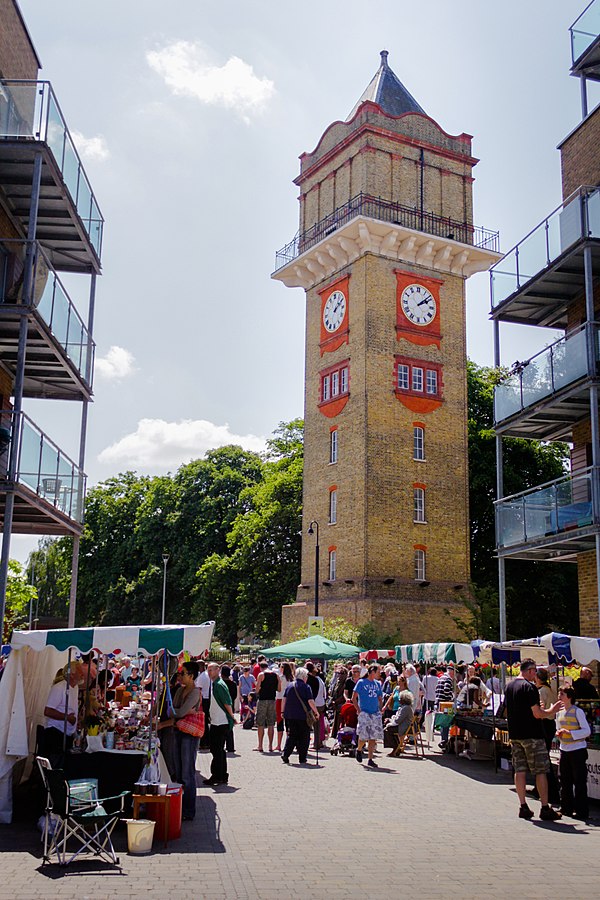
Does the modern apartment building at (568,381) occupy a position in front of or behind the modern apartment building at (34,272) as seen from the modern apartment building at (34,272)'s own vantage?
in front

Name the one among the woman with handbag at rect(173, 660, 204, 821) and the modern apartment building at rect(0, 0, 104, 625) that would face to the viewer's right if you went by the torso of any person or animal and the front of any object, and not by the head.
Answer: the modern apartment building

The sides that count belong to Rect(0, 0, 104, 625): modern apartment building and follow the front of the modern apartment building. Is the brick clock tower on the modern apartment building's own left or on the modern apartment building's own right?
on the modern apartment building's own left

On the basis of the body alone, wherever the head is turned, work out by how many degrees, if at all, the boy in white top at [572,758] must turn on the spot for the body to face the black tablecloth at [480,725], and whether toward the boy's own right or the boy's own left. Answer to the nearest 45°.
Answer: approximately 135° to the boy's own right

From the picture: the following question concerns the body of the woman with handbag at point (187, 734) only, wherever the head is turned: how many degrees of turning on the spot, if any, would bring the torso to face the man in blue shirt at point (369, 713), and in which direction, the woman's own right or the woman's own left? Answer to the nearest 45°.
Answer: approximately 135° to the woman's own right

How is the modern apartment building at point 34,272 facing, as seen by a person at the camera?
facing to the right of the viewer

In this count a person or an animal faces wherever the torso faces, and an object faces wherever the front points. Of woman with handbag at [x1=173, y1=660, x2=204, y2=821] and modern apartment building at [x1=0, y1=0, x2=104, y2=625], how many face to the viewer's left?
1

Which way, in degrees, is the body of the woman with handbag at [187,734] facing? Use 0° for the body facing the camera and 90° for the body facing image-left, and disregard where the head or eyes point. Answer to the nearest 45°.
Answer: approximately 90°

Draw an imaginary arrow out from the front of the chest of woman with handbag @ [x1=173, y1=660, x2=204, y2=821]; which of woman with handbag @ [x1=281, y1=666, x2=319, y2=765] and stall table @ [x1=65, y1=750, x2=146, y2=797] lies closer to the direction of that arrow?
the stall table
